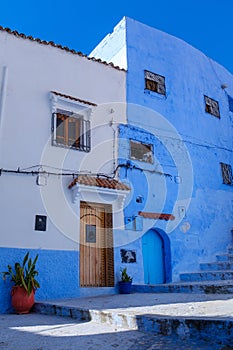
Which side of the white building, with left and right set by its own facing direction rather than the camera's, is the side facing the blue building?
left

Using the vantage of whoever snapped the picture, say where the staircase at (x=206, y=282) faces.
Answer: facing the viewer

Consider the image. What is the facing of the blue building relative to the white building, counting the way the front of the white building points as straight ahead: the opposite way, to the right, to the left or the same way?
the same way

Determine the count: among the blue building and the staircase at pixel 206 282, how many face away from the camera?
0

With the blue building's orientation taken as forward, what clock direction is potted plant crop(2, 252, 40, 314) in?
The potted plant is roughly at 3 o'clock from the blue building.

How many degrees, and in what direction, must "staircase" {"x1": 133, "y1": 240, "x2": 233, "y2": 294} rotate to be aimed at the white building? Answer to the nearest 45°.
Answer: approximately 90° to its right

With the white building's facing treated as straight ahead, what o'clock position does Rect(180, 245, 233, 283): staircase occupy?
The staircase is roughly at 10 o'clock from the white building.

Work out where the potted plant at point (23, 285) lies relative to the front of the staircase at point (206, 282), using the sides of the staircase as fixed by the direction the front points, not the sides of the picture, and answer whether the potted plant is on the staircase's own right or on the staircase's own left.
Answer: on the staircase's own right

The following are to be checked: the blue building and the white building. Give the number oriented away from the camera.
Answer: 0

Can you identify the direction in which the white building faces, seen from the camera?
facing the viewer and to the right of the viewer
